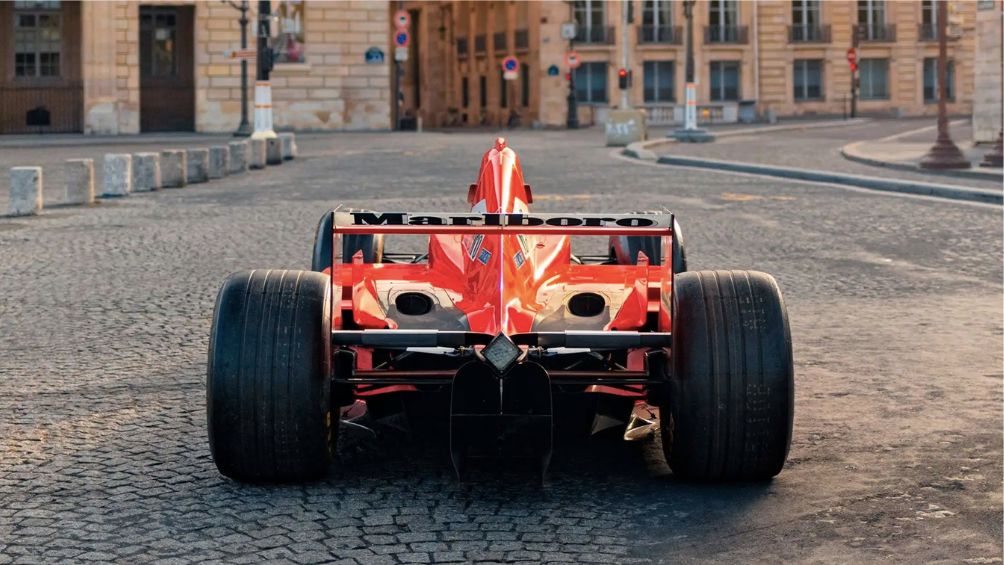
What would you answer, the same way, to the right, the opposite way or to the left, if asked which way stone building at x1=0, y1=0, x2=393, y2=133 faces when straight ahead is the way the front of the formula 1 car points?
the opposite way

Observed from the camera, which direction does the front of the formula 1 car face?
facing away from the viewer

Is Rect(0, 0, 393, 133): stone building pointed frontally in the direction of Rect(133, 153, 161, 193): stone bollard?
yes

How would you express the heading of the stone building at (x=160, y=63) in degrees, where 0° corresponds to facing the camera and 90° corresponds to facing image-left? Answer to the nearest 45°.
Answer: approximately 0°

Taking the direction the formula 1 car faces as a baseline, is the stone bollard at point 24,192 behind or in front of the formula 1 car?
in front

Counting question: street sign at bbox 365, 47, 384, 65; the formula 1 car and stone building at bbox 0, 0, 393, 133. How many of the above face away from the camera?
1

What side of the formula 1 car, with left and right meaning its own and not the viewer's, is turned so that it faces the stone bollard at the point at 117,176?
front

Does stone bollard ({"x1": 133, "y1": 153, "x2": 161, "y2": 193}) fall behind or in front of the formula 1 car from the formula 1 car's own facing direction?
in front

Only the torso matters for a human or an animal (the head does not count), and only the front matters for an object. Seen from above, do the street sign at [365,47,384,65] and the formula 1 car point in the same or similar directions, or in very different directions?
very different directions

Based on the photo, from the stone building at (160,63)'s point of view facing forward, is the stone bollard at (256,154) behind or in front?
in front

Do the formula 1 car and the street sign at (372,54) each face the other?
yes

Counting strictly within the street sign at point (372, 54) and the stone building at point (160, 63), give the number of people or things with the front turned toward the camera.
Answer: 2
